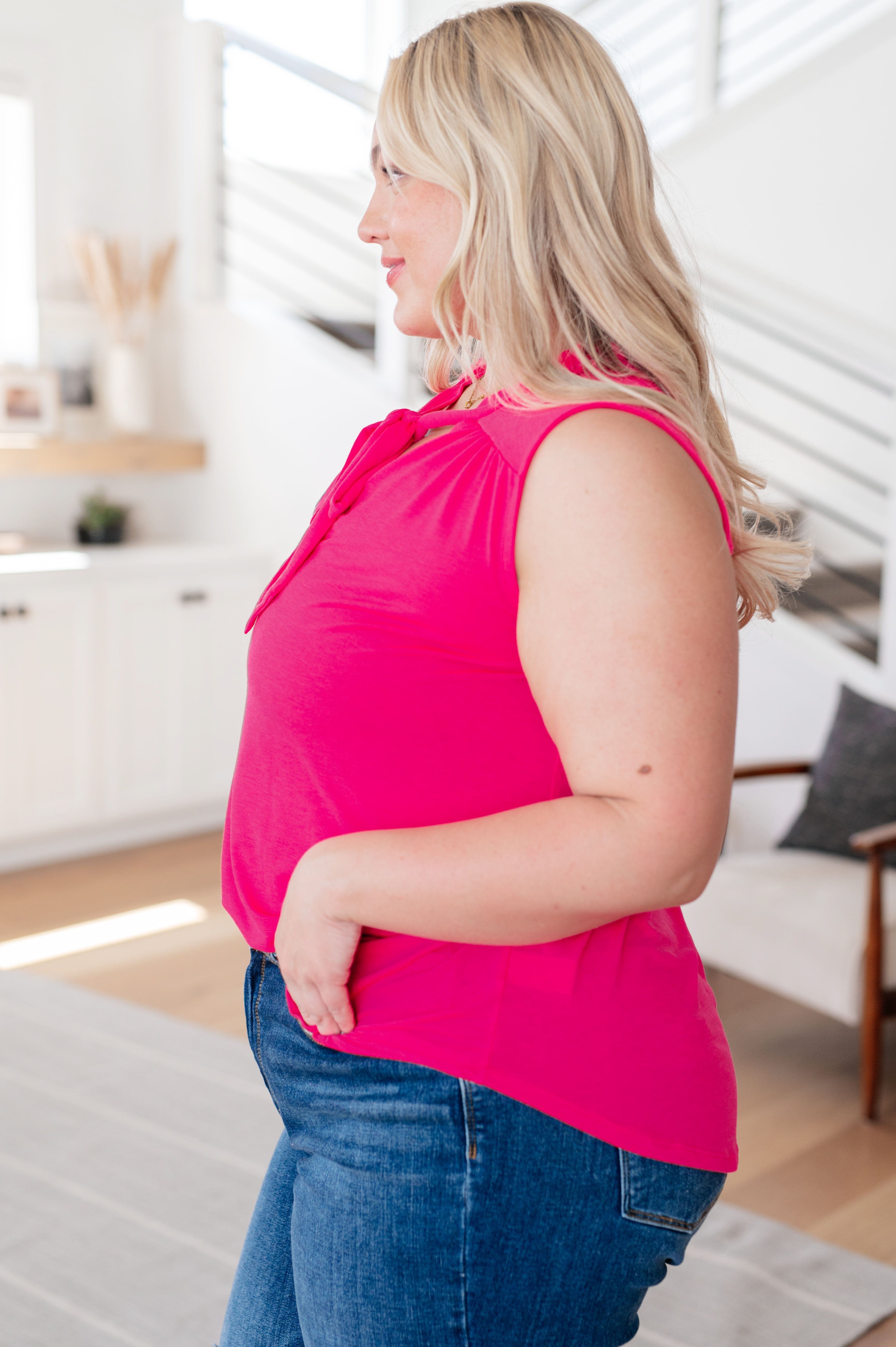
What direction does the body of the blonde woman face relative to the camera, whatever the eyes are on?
to the viewer's left

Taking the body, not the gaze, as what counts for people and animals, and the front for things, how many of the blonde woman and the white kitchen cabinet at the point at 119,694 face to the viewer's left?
1

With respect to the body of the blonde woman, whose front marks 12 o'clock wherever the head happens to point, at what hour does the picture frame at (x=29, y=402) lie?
The picture frame is roughly at 2 o'clock from the blonde woman.

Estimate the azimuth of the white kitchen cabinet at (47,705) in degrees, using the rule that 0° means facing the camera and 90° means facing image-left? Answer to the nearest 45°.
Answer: approximately 315°

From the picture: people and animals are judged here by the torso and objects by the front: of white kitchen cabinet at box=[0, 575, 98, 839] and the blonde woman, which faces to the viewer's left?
the blonde woman

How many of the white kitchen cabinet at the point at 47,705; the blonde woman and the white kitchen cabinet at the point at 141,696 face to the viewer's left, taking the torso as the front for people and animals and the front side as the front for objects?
1

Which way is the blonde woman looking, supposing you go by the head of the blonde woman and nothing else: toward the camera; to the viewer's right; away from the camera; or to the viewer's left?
to the viewer's left

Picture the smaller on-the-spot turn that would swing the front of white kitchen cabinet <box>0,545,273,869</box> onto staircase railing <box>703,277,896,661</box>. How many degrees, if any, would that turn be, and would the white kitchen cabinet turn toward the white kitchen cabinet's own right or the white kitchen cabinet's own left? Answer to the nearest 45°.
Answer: approximately 45° to the white kitchen cabinet's own left

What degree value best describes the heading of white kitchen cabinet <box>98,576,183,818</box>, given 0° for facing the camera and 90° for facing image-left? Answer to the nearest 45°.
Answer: approximately 315°
